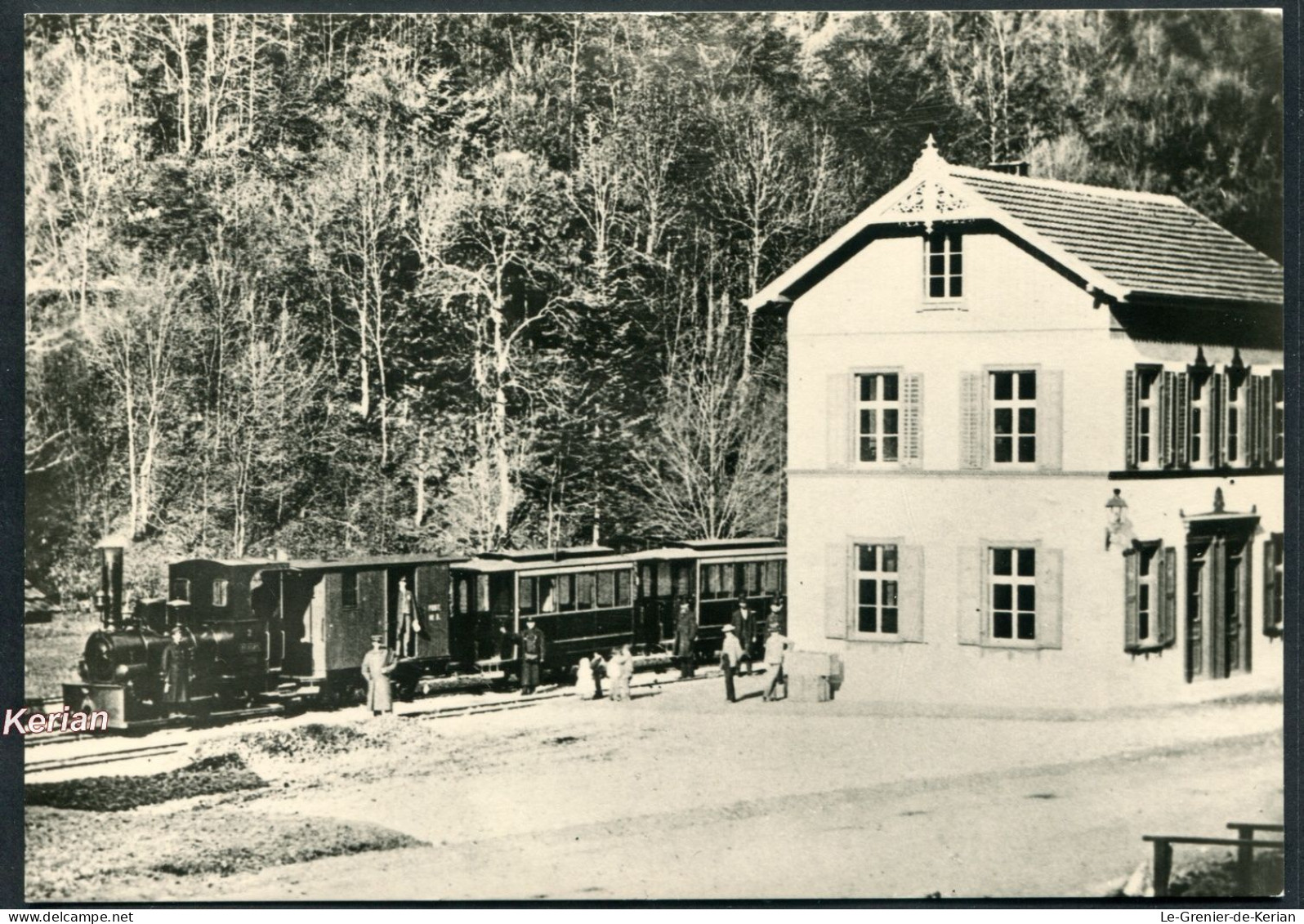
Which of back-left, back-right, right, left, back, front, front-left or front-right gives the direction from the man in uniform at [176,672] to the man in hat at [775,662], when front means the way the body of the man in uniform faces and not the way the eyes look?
left

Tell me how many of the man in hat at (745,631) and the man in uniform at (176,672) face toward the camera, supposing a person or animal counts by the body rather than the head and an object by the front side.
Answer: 2

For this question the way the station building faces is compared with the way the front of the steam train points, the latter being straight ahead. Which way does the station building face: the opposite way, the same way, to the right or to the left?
to the left

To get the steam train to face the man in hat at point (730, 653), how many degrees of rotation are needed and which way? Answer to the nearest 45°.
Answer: approximately 135° to its left

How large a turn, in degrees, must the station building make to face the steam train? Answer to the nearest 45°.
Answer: approximately 135° to its right

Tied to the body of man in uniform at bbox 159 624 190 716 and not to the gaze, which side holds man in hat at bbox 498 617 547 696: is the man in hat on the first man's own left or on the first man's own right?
on the first man's own left

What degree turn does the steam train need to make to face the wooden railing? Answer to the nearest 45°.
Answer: approximately 135° to its left

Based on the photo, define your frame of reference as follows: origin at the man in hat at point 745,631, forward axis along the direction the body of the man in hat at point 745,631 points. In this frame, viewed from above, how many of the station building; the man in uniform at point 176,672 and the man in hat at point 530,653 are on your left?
1

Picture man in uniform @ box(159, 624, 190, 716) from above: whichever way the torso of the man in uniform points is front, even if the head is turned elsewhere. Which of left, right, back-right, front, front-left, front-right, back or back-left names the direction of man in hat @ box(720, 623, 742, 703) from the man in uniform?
left

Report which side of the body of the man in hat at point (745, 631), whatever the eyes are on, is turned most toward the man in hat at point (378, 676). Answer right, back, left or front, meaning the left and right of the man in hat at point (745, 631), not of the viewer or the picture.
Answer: right

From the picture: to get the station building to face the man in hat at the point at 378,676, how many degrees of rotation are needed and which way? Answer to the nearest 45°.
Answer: approximately 135° to its right

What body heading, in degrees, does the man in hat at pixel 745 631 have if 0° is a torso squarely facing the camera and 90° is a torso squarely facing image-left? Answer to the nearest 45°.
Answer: approximately 0°

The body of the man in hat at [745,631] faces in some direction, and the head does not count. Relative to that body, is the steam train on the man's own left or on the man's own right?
on the man's own right

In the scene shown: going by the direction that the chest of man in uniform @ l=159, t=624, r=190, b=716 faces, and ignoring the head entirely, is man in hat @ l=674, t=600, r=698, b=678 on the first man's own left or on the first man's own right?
on the first man's own left

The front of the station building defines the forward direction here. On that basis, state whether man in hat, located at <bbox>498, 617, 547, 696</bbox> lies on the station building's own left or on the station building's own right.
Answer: on the station building's own right
